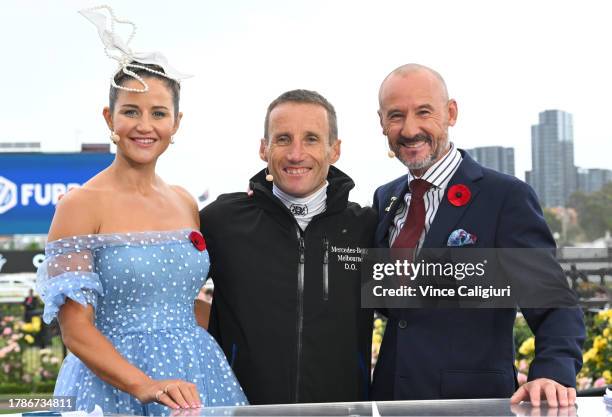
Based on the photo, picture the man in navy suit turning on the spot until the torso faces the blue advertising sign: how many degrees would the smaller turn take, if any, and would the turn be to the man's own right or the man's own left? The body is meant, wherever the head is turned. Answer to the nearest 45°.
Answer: approximately 90° to the man's own right

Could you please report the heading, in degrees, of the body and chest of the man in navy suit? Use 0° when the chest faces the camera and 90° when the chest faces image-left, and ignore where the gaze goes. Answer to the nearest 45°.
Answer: approximately 45°

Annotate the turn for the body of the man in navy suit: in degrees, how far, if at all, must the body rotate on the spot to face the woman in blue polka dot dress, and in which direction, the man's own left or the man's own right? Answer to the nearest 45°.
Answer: approximately 45° to the man's own right

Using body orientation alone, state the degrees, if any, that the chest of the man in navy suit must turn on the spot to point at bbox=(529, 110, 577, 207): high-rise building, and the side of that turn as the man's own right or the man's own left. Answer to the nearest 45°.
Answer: approximately 135° to the man's own right

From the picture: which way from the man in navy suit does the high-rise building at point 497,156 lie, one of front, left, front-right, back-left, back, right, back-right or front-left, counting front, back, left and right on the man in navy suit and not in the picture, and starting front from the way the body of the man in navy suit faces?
back-right
